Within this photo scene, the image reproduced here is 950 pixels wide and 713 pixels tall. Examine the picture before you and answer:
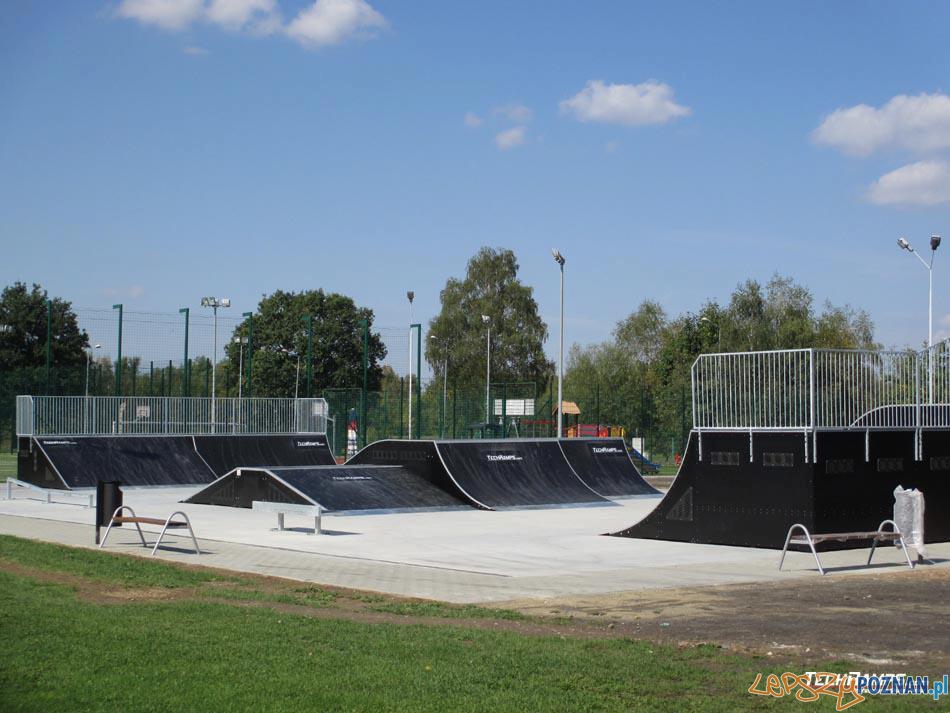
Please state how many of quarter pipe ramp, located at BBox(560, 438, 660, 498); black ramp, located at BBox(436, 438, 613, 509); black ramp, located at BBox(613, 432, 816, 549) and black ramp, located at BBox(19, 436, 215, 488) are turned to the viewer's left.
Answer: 1

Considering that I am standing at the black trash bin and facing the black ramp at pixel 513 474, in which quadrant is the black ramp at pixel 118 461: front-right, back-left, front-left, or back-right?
front-left

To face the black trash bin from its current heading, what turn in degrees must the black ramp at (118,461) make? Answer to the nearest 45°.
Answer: approximately 45° to its right

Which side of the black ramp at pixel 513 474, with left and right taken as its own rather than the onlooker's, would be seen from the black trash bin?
right

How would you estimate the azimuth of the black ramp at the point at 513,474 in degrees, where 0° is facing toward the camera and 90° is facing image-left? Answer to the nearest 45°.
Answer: approximately 315°

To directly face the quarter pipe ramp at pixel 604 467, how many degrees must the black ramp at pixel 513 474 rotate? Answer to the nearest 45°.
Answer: approximately 90° to its left

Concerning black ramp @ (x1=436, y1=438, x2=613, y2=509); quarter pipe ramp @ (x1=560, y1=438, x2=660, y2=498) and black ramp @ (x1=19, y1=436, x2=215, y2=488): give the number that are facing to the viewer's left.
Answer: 0

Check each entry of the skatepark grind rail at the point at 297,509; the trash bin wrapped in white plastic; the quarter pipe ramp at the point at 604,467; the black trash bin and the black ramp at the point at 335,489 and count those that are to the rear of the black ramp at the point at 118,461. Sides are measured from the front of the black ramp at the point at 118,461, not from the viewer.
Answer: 0

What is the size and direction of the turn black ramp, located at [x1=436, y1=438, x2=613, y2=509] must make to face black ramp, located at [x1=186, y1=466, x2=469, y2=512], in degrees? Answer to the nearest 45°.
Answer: approximately 90° to its right

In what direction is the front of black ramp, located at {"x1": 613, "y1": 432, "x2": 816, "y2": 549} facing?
to the viewer's left

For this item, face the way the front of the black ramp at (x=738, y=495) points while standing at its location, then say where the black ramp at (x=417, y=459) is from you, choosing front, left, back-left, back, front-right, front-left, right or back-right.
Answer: front-right

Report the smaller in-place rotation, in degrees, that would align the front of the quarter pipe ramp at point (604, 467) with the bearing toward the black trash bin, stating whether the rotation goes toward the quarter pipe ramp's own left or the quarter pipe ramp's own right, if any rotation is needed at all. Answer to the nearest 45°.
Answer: approximately 90° to the quarter pipe ramp's own right

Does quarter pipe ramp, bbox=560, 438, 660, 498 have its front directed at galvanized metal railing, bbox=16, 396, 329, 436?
no

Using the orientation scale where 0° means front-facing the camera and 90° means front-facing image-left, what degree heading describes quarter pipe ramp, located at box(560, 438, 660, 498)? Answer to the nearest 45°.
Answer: approximately 315°

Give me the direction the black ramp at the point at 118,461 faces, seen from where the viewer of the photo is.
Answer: facing the viewer and to the right of the viewer
